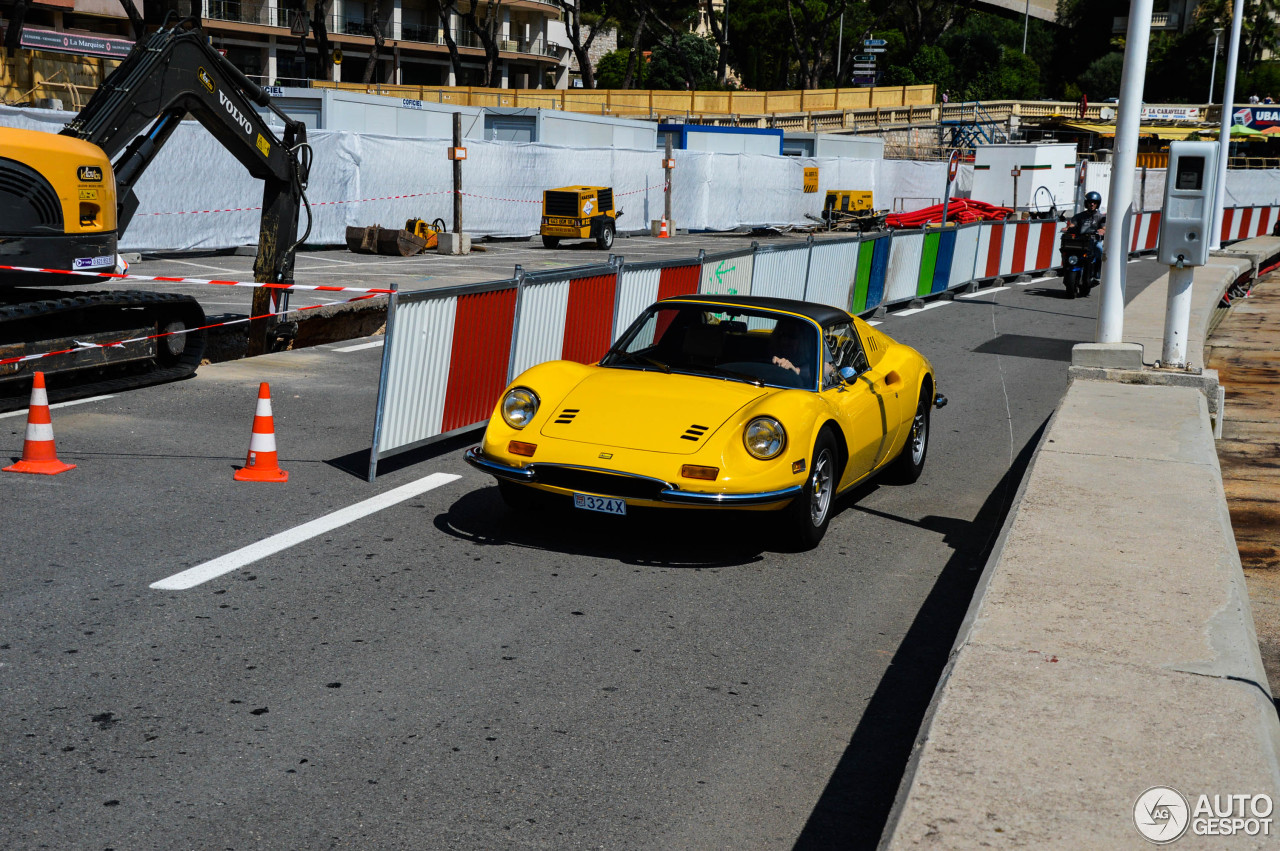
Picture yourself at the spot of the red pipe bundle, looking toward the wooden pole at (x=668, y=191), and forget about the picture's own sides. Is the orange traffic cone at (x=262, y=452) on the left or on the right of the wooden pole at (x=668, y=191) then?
left

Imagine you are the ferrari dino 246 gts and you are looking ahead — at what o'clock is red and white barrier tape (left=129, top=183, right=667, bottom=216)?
The red and white barrier tape is roughly at 4 o'clock from the ferrari dino 246 gts.

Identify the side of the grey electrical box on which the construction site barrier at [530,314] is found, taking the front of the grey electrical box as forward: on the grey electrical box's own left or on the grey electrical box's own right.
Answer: on the grey electrical box's own right

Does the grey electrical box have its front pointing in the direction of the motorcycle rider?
no

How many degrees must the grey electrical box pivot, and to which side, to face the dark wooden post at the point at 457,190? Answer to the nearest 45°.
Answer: approximately 135° to its right

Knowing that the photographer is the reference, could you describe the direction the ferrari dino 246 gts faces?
facing the viewer and to the left of the viewer

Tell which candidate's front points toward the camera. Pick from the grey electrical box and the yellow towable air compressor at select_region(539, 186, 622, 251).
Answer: the grey electrical box

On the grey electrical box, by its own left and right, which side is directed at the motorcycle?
back

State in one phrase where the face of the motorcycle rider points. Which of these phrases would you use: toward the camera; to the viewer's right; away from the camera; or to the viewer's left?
toward the camera

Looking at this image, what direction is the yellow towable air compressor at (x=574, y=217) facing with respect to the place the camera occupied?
facing away from the viewer and to the right of the viewer

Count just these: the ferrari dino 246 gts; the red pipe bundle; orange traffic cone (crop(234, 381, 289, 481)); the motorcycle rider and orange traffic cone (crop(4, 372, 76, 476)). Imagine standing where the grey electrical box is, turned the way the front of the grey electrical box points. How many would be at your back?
2

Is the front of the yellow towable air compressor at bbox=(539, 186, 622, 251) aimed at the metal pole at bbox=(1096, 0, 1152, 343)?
no

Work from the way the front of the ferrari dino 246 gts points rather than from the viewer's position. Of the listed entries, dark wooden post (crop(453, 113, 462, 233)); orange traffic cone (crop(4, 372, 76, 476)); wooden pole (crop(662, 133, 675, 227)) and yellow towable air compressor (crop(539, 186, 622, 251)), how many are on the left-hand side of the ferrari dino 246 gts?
0

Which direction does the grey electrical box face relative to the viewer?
toward the camera

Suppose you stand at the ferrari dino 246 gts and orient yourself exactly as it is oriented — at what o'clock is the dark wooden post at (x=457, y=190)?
The dark wooden post is roughly at 4 o'clock from the ferrari dino 246 gts.
